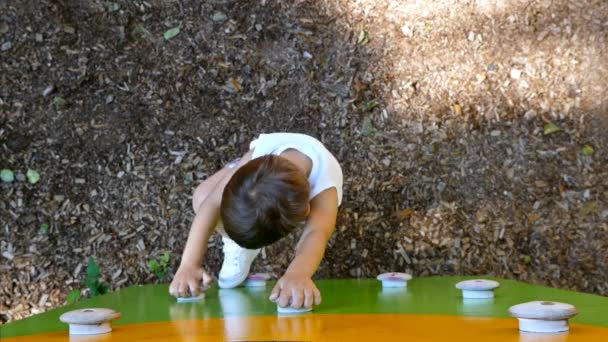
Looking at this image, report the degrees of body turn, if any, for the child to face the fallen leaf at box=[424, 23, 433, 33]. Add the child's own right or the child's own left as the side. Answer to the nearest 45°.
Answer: approximately 135° to the child's own left

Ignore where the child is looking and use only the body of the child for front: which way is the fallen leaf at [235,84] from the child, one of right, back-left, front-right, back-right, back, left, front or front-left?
back

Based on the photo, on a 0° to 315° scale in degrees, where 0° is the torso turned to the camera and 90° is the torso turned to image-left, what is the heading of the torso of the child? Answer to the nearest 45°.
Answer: approximately 0°

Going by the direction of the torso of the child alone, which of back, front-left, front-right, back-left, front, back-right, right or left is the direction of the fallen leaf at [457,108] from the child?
back-left
